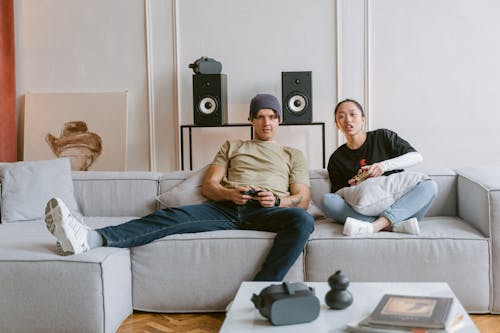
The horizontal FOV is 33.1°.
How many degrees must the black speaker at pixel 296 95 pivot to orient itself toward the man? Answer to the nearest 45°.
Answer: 0° — it already faces them

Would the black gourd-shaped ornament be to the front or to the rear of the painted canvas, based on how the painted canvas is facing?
to the front

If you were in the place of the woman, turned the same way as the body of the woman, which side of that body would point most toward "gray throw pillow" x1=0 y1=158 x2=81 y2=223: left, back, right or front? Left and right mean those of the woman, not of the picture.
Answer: right

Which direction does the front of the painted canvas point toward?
toward the camera

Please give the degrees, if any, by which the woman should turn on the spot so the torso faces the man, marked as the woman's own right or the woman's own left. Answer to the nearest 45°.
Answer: approximately 45° to the woman's own right

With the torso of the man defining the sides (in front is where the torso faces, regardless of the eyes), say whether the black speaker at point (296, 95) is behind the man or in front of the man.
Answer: behind

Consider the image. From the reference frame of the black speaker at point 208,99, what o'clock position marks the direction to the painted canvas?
The painted canvas is roughly at 4 o'clock from the black speaker.

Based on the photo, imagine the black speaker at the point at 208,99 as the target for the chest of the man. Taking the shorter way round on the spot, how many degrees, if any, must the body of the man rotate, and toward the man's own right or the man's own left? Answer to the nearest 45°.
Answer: approximately 180°

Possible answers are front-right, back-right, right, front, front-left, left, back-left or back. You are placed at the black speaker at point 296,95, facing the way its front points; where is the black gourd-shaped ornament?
front

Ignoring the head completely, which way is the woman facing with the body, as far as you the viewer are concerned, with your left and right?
facing the viewer

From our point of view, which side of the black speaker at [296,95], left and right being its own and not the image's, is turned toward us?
front
